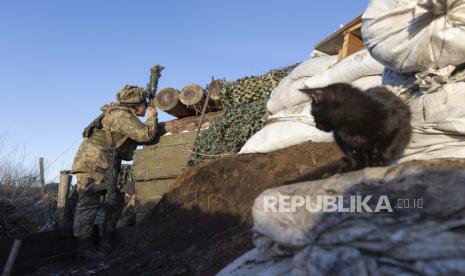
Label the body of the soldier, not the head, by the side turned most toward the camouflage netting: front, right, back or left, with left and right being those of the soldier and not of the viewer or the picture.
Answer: front

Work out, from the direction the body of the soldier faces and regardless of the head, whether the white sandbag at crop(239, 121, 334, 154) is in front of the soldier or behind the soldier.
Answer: in front

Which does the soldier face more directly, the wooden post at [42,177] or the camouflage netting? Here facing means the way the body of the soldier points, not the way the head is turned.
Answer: the camouflage netting

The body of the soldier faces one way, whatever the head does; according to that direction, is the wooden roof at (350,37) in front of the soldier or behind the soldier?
in front

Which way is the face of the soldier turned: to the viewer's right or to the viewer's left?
to the viewer's right

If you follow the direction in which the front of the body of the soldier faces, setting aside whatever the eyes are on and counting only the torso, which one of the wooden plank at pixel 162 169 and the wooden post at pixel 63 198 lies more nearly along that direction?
the wooden plank

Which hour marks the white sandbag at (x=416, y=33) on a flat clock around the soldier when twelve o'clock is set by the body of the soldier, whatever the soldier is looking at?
The white sandbag is roughly at 2 o'clock from the soldier.

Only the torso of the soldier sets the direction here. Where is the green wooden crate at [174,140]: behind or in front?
in front

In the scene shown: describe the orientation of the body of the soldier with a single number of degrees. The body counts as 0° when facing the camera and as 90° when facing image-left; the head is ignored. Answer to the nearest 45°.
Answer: approximately 270°

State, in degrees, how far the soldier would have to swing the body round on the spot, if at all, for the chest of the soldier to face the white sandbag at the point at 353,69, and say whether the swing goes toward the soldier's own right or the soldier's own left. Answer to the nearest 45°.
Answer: approximately 45° to the soldier's own right

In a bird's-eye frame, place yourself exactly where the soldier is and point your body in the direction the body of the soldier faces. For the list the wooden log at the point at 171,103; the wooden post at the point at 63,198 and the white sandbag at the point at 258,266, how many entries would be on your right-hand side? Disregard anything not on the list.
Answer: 1
